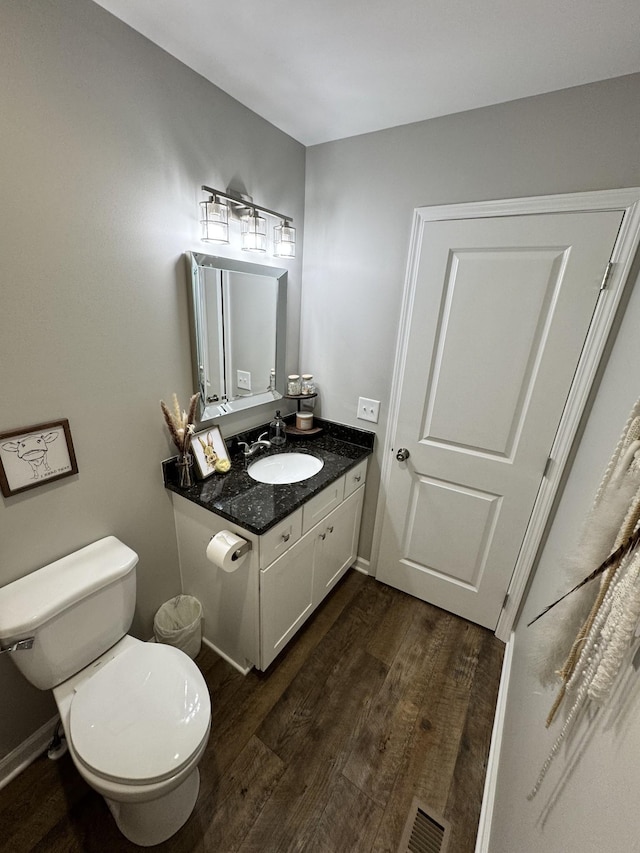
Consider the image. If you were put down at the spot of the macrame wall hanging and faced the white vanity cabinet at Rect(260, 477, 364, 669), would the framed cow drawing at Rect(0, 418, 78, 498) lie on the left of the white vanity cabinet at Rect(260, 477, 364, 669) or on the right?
left

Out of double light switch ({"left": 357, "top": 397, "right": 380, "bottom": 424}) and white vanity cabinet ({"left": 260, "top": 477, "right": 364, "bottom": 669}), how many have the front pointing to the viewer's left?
0

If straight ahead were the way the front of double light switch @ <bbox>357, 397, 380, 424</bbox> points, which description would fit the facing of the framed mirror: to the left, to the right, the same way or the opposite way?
to the left

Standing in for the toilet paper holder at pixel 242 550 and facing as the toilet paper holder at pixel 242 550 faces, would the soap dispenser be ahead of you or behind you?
behind

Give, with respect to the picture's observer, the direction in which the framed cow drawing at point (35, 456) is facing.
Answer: facing the viewer and to the right of the viewer

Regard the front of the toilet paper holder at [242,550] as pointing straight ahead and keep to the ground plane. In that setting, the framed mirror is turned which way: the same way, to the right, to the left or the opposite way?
to the left

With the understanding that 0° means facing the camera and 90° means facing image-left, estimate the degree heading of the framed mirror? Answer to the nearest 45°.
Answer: approximately 315°

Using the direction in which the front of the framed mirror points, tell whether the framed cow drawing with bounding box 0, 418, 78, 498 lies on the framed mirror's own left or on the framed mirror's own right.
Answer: on the framed mirror's own right

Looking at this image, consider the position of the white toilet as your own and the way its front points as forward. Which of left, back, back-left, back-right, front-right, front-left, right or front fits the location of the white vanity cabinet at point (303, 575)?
front-left

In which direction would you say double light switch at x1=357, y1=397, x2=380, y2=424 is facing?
toward the camera

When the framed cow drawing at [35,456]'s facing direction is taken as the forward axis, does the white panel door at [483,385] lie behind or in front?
in front
